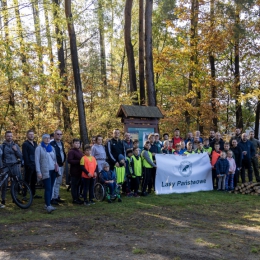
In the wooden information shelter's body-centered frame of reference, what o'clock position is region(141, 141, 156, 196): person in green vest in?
The person in green vest is roughly at 12 o'clock from the wooden information shelter.

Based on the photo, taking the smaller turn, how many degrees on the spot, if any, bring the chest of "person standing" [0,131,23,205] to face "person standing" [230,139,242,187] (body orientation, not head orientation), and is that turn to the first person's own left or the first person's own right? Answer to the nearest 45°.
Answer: approximately 90° to the first person's own left

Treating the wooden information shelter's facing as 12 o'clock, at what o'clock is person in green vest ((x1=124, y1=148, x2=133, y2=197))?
The person in green vest is roughly at 12 o'clock from the wooden information shelter.

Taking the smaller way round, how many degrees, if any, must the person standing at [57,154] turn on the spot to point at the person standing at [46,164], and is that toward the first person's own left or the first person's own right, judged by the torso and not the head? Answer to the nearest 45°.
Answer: approximately 45° to the first person's own right

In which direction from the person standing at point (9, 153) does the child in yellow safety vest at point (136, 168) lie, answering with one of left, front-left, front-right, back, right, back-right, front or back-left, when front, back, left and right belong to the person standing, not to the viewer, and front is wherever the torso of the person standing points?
left

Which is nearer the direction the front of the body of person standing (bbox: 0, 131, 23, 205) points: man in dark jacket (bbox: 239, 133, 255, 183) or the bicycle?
the bicycle

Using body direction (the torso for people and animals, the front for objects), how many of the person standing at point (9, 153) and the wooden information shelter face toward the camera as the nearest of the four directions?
2

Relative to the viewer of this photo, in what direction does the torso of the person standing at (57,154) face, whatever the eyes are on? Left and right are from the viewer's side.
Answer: facing the viewer and to the right of the viewer

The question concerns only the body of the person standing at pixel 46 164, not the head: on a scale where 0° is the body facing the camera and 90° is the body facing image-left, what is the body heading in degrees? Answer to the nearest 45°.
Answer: approximately 315°
